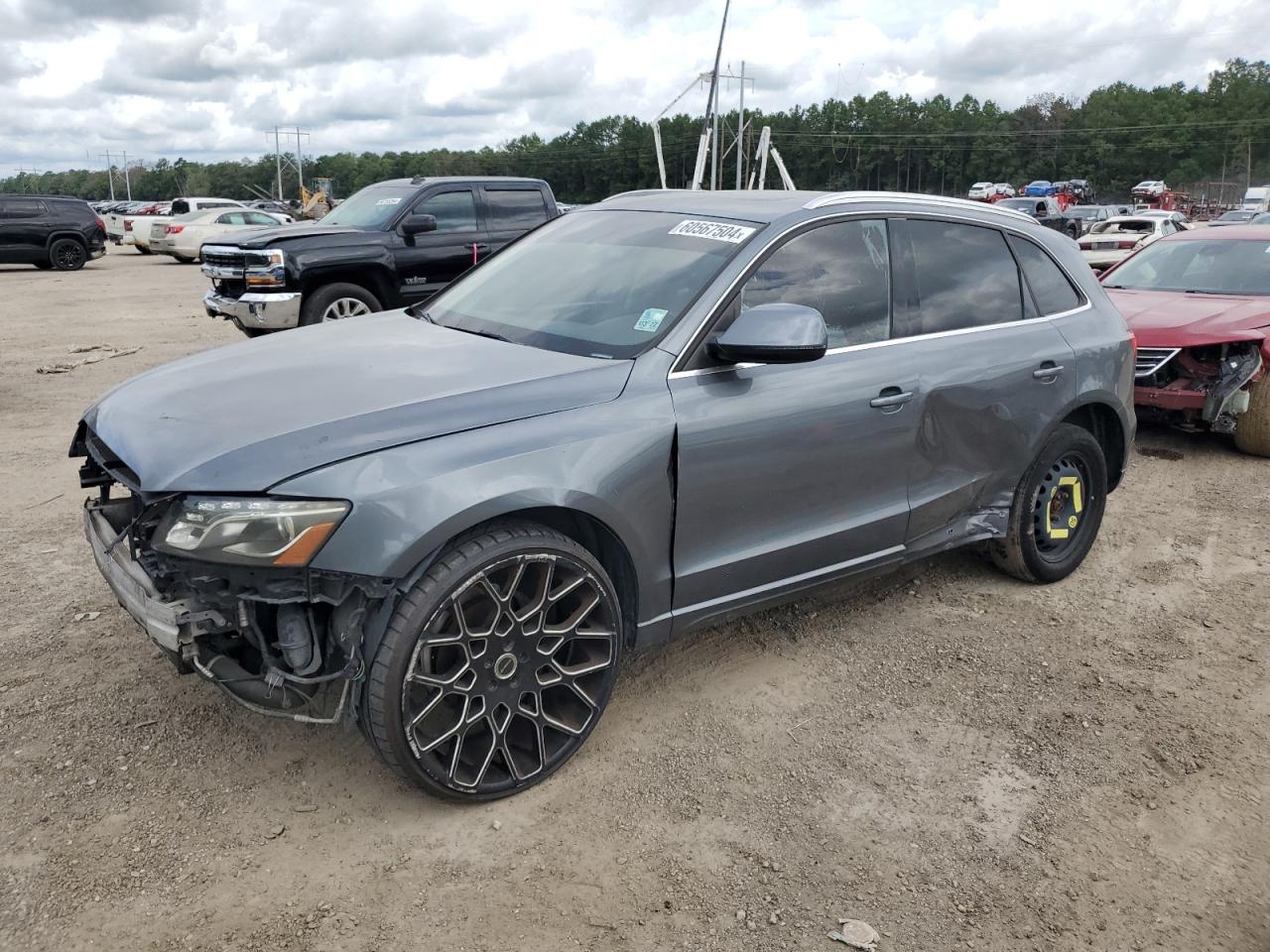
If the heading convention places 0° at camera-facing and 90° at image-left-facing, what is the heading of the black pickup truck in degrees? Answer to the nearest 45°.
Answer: approximately 45°

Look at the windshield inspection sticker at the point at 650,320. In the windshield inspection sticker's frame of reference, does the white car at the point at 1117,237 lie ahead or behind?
behind

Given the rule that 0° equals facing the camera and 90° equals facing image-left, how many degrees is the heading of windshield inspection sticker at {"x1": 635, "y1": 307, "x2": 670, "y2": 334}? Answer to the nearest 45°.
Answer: approximately 45°

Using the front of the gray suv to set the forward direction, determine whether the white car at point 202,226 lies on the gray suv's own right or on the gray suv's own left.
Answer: on the gray suv's own right

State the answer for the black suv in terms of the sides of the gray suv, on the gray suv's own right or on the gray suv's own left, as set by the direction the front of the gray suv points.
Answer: on the gray suv's own right
